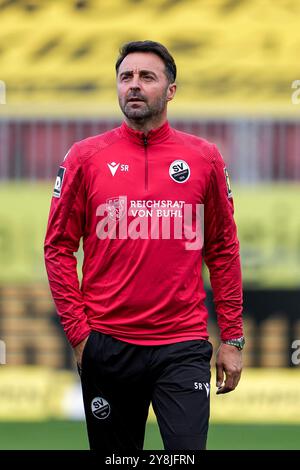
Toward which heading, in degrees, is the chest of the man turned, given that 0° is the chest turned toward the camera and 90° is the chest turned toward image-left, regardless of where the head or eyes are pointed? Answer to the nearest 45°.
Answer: approximately 0°
